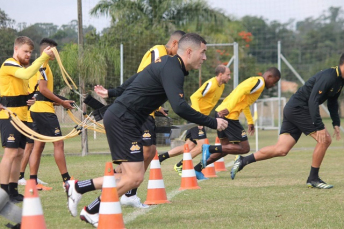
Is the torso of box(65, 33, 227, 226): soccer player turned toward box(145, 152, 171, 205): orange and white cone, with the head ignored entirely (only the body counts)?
no

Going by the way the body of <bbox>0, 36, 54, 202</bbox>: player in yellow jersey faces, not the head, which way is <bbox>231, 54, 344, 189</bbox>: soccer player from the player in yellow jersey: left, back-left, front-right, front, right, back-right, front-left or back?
front-left

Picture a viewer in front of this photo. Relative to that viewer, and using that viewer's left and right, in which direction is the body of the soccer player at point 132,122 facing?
facing to the right of the viewer

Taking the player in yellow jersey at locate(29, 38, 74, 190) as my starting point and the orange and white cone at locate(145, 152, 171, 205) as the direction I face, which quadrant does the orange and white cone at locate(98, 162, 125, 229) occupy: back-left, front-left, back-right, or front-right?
front-right

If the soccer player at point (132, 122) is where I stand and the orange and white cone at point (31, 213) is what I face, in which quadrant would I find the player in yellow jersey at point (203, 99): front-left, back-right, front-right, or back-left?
back-right

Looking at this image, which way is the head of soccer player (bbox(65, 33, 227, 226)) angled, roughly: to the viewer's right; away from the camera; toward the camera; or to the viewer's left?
to the viewer's right

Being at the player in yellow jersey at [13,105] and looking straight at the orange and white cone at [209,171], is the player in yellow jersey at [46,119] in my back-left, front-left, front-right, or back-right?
front-left

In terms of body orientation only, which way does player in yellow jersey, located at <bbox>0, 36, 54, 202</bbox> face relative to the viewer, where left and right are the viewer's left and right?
facing the viewer and to the right of the viewer
